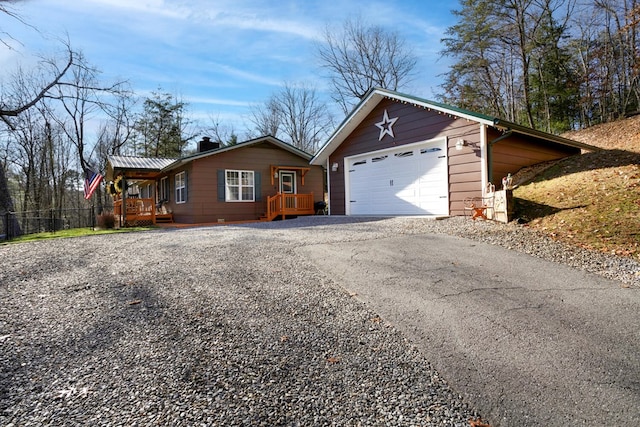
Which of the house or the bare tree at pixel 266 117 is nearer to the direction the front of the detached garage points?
the house

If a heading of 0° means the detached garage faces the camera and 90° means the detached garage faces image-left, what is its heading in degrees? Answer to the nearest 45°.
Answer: approximately 45°

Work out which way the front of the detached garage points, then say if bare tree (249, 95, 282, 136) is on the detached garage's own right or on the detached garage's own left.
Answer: on the detached garage's own right

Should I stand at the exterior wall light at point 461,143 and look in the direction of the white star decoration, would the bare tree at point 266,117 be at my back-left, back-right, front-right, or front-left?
front-right

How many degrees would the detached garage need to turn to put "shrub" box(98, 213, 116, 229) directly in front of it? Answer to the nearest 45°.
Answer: approximately 45° to its right

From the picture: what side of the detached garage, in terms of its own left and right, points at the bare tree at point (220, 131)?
right

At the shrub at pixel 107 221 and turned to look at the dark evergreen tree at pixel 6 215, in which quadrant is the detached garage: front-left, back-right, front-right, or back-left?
back-left

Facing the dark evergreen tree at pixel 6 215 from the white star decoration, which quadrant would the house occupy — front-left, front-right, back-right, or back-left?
front-right

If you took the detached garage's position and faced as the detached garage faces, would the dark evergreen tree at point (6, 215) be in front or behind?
in front

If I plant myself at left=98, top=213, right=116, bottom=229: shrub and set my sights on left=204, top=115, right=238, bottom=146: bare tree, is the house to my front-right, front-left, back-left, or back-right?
front-right

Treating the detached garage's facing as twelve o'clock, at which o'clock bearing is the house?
The house is roughly at 2 o'clock from the detached garage.
